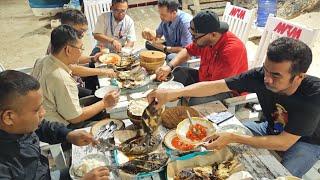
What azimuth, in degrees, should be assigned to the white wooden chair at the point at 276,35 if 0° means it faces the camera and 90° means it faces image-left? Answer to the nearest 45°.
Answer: approximately 45°

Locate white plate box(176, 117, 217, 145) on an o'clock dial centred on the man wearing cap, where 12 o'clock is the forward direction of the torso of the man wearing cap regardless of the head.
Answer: The white plate is roughly at 11 o'clock from the man wearing cap.

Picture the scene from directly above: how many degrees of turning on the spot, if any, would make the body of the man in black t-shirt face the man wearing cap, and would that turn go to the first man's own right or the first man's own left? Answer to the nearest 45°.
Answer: approximately 90° to the first man's own right

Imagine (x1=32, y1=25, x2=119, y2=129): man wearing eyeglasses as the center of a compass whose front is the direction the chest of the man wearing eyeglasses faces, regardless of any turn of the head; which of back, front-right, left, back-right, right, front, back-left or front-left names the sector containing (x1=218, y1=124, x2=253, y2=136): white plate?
right

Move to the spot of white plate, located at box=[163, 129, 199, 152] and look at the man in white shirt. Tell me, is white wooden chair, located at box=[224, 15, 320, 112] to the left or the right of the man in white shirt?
right

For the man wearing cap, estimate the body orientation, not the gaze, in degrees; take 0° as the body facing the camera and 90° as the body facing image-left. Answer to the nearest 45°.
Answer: approximately 45°

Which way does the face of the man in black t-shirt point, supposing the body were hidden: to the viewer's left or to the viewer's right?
to the viewer's left

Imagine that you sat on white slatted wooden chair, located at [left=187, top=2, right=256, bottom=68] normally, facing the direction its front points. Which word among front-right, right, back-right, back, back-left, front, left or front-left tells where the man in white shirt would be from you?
front-right

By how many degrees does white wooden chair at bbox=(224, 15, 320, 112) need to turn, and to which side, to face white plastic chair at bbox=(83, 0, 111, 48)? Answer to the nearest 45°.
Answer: approximately 45° to its right

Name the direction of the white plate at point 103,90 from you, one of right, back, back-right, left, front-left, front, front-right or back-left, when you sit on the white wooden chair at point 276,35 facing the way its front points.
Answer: front

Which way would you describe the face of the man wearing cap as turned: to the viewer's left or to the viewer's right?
to the viewer's left

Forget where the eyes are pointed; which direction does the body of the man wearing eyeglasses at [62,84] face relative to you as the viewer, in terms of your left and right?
facing away from the viewer and to the right of the viewer

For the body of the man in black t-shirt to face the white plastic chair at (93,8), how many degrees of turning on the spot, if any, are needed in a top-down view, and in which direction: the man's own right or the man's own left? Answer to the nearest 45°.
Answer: approximately 90° to the man's own right

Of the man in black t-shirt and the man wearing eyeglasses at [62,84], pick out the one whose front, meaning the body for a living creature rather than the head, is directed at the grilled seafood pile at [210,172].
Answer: the man in black t-shirt
